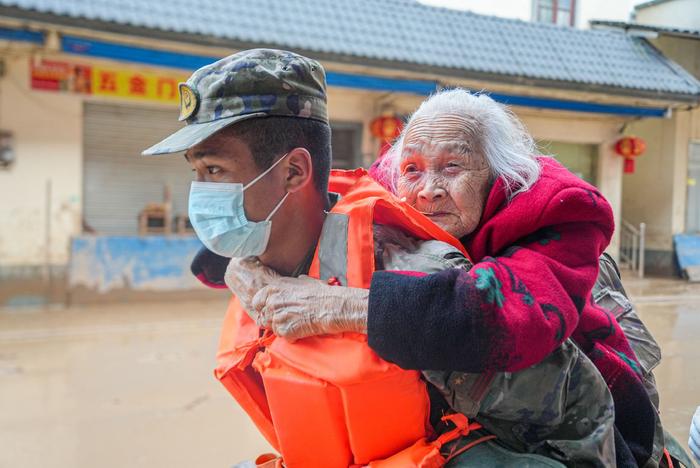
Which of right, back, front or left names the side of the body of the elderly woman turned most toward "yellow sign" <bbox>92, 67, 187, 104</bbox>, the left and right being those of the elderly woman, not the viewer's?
right

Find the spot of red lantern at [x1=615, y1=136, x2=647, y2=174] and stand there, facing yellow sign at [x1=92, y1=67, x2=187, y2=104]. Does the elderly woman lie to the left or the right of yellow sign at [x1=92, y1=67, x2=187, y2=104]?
left

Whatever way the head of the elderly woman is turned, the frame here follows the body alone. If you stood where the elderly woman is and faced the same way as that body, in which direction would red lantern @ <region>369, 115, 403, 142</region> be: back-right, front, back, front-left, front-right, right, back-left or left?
back-right

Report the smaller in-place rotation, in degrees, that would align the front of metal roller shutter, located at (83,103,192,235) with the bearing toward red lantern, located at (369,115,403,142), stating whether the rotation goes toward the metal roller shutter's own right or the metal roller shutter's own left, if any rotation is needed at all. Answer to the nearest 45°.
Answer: approximately 90° to the metal roller shutter's own left

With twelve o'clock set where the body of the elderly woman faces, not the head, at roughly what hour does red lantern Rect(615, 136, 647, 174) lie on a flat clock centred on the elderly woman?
The red lantern is roughly at 5 o'clock from the elderly woman.

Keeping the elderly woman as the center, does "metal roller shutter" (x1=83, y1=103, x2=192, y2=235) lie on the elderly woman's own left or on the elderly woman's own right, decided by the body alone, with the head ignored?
on the elderly woman's own right

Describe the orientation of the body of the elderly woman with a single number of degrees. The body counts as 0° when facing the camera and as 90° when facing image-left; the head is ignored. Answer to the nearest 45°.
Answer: approximately 45°

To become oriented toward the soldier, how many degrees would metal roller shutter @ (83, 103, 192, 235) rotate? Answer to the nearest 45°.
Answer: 0° — it already faces them
